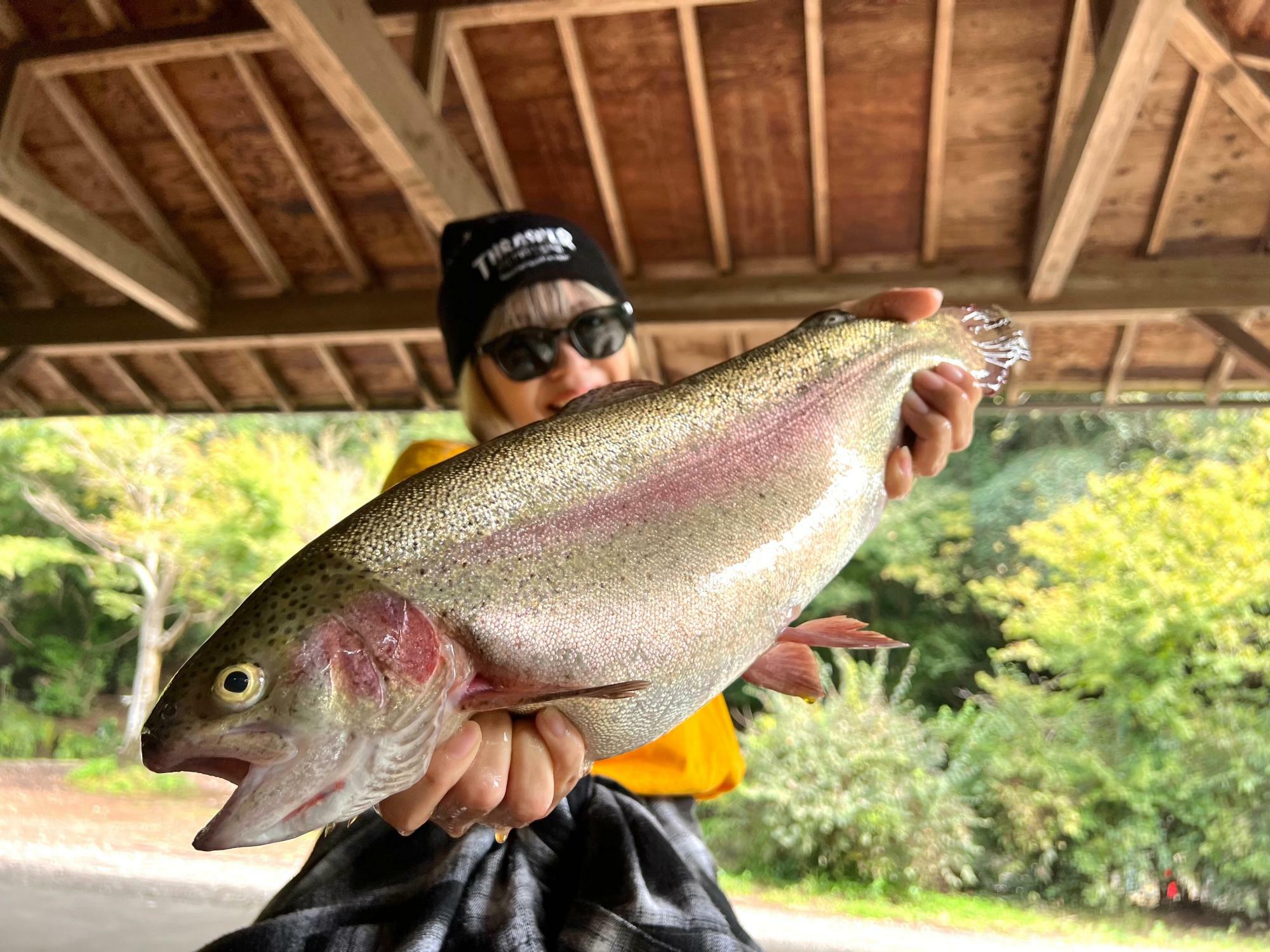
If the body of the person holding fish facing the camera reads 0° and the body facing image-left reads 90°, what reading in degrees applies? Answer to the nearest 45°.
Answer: approximately 0°

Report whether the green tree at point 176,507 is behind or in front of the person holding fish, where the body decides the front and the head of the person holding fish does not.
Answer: behind

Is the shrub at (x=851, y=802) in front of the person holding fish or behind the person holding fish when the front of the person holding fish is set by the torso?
behind
